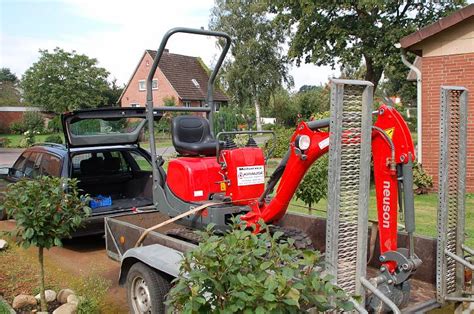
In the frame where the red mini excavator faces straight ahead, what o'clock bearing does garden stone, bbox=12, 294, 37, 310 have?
The garden stone is roughly at 4 o'clock from the red mini excavator.

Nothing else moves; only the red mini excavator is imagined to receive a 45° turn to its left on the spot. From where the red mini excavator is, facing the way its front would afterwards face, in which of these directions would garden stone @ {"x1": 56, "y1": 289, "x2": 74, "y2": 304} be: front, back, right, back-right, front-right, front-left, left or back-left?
back

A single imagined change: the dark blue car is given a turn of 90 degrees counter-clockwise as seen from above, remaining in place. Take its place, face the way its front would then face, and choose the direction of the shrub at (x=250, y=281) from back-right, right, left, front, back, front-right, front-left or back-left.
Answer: front-left

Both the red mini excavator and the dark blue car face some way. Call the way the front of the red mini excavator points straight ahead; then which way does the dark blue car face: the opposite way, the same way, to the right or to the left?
the opposite way

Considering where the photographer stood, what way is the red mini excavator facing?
facing the viewer and to the right of the viewer

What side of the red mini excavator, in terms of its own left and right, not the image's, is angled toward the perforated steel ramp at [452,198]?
front

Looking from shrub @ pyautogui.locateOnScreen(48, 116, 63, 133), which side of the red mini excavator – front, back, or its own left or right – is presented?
back

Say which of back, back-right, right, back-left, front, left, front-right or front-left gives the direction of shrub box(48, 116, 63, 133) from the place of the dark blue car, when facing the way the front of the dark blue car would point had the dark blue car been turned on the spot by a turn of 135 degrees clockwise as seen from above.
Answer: left

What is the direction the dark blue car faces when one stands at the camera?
facing away from the viewer and to the left of the viewer
